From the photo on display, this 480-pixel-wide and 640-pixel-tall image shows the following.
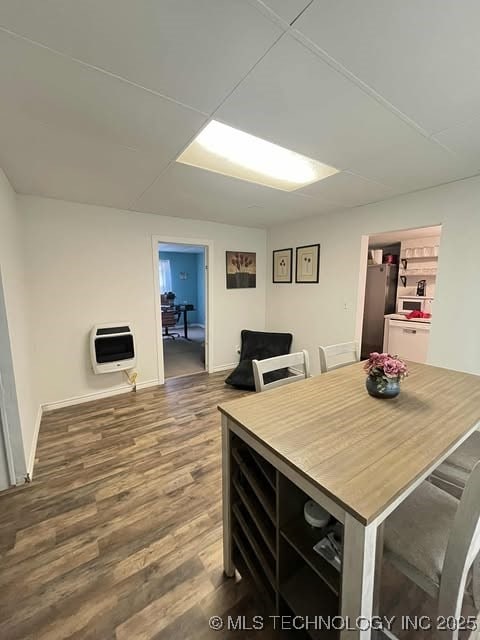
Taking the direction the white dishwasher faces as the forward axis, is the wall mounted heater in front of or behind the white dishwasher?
in front

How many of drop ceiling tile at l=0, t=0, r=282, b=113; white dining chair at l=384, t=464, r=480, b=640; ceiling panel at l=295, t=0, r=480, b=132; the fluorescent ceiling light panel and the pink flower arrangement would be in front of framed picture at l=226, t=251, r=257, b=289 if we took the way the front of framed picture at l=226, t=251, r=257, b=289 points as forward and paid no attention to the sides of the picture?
5

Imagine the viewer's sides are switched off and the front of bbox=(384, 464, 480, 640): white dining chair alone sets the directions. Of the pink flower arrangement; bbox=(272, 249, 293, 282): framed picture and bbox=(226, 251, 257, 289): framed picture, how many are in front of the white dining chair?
3

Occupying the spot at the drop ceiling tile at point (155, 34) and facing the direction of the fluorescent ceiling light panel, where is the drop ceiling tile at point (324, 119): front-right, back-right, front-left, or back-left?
front-right

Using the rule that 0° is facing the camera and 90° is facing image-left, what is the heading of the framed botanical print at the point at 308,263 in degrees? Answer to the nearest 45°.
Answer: approximately 45°

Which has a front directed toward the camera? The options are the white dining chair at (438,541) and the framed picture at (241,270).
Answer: the framed picture

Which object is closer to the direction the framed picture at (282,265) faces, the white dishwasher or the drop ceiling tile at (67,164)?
the drop ceiling tile

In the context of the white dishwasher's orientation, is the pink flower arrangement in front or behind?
in front

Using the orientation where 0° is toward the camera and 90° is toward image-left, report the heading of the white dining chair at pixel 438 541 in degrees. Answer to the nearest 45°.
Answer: approximately 135°

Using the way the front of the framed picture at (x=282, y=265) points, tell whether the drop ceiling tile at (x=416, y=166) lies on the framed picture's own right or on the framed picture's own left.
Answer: on the framed picture's own left

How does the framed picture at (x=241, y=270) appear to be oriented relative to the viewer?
toward the camera

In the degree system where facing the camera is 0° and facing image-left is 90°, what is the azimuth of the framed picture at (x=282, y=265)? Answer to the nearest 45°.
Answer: approximately 45°

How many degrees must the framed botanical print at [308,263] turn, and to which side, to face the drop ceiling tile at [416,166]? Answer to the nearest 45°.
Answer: approximately 90° to its left

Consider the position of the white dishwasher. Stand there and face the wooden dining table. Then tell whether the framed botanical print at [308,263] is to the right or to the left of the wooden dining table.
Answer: right

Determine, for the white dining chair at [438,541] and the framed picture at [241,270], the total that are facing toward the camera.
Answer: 1

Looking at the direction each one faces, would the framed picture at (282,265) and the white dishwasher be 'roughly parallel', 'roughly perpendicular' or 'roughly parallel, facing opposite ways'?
roughly parallel

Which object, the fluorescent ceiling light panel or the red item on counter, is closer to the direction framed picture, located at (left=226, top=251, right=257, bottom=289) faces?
the fluorescent ceiling light panel
